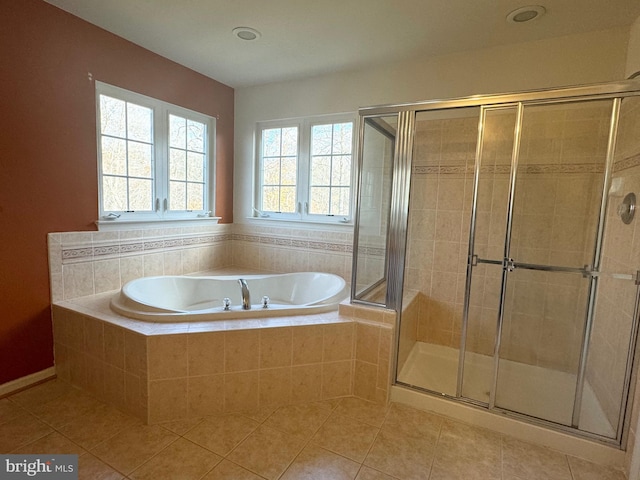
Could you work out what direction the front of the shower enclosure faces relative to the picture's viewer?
facing the viewer and to the left of the viewer

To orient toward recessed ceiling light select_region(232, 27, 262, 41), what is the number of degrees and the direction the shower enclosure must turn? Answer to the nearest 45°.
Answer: approximately 45° to its right

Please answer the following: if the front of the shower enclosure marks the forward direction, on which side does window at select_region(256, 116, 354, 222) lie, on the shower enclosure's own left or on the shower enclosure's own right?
on the shower enclosure's own right

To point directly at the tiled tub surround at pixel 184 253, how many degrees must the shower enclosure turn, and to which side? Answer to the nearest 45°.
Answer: approximately 45° to its right

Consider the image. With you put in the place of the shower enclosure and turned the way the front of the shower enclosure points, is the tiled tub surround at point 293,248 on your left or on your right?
on your right
